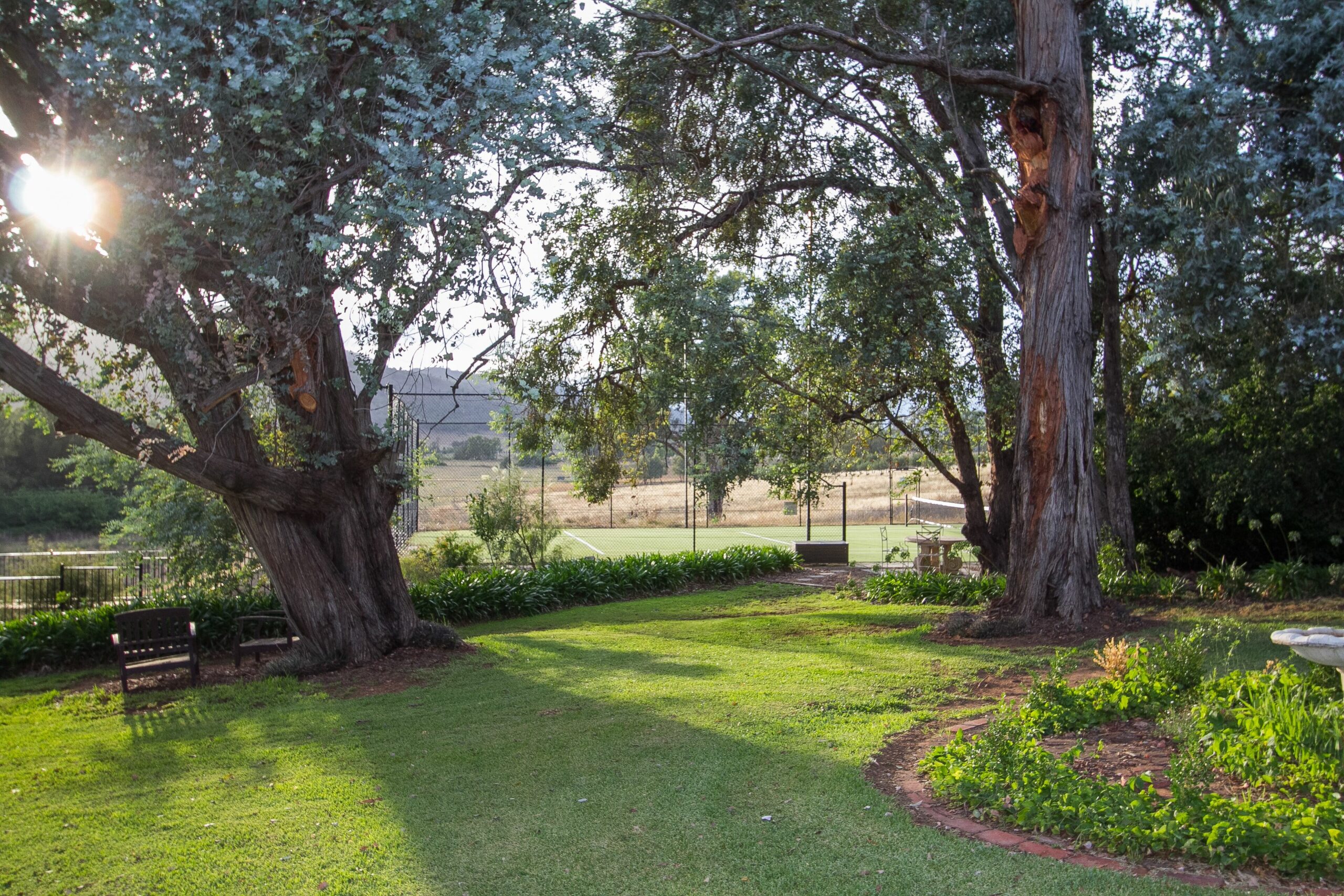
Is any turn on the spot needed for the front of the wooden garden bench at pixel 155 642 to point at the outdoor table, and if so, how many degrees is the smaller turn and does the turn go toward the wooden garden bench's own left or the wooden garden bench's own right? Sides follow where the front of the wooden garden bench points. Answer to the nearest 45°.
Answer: approximately 90° to the wooden garden bench's own left

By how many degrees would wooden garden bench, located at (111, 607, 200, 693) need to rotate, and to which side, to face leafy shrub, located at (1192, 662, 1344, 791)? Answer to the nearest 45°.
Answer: approximately 45° to its left

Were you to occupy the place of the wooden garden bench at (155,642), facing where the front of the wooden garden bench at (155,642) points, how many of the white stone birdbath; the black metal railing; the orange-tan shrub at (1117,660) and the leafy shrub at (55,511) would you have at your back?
2

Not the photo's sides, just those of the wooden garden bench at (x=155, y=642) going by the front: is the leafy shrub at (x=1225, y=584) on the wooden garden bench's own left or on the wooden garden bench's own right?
on the wooden garden bench's own left

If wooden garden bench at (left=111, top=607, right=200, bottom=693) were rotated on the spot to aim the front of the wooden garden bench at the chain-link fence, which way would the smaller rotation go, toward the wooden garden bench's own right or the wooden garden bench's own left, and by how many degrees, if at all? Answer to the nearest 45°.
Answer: approximately 135° to the wooden garden bench's own left

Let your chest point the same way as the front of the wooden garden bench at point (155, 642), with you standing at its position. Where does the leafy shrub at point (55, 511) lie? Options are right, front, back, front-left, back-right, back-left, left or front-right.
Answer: back

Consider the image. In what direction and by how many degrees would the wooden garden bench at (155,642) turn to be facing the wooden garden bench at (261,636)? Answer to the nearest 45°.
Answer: approximately 135° to its left

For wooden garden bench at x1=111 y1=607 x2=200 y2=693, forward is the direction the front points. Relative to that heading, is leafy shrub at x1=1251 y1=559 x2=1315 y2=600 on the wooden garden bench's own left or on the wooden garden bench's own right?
on the wooden garden bench's own left

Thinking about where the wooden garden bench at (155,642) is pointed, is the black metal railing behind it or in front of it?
behind

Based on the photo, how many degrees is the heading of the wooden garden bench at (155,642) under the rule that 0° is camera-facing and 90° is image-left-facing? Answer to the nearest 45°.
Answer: approximately 0°

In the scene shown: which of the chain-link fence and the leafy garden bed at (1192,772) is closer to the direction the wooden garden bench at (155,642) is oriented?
the leafy garden bed

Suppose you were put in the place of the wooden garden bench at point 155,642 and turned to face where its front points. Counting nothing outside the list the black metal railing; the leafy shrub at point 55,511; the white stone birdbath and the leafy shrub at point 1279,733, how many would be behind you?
2

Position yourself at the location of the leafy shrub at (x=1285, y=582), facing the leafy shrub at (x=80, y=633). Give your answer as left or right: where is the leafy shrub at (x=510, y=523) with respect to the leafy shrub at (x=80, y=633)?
right

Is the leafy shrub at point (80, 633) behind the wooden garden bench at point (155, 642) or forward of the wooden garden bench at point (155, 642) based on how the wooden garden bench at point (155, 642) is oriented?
behind

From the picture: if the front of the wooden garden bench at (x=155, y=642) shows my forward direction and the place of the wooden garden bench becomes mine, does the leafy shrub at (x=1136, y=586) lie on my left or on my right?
on my left
